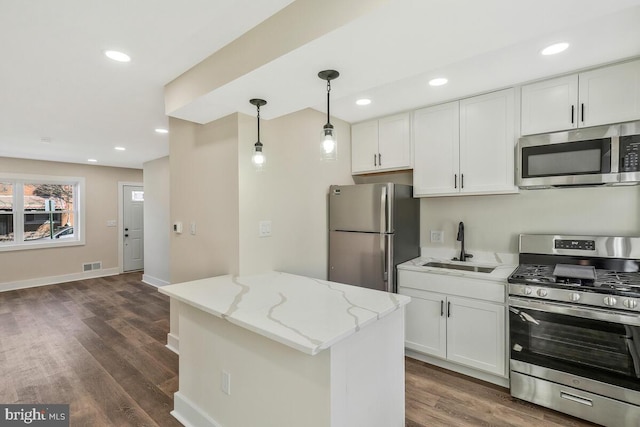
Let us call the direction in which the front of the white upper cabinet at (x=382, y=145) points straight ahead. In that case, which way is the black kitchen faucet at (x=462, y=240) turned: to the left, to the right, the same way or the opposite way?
the same way

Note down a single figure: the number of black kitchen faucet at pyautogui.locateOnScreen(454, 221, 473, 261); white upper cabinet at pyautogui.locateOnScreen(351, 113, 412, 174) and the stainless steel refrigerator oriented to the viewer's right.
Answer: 0

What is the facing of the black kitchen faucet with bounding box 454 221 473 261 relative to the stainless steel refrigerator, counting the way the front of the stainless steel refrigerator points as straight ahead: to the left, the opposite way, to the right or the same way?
the same way

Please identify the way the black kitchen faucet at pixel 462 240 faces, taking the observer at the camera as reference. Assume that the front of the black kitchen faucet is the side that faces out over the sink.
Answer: facing the viewer and to the left of the viewer

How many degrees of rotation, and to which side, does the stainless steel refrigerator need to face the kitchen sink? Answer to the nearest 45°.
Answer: approximately 135° to its left

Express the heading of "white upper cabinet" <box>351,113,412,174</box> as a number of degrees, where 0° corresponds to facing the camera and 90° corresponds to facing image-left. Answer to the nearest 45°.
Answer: approximately 45°

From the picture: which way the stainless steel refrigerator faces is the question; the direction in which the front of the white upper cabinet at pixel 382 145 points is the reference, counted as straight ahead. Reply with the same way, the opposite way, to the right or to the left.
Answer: the same way

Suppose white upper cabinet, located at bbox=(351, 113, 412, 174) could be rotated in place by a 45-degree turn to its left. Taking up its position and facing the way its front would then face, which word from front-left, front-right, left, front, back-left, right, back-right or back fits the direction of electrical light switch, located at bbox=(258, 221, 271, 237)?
front-right
